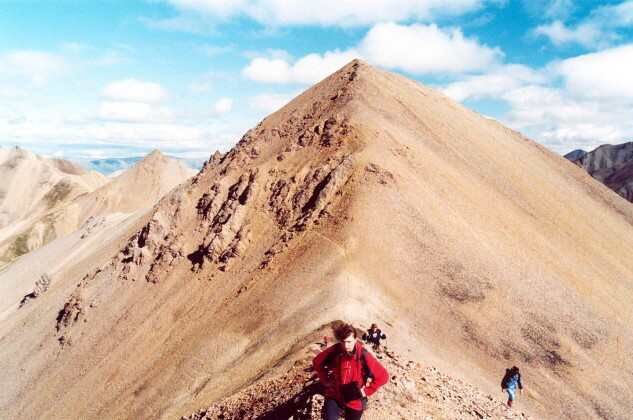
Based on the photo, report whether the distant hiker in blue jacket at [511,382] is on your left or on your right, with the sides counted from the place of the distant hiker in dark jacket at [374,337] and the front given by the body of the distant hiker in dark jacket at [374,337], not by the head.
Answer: on your left

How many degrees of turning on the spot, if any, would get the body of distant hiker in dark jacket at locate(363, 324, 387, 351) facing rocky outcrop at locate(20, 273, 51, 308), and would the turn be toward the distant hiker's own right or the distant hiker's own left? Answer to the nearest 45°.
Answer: approximately 135° to the distant hiker's own right

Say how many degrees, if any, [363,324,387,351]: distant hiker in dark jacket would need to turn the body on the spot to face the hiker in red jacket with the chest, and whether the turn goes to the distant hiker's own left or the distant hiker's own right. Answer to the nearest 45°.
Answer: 0° — they already face them

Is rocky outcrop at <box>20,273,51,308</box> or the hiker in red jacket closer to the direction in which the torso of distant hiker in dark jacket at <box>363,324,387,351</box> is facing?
the hiker in red jacket

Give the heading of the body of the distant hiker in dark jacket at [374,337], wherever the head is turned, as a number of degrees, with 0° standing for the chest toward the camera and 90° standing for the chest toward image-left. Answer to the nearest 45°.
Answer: approximately 0°

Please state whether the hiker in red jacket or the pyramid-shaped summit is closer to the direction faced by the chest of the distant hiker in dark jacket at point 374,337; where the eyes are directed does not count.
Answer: the hiker in red jacket
